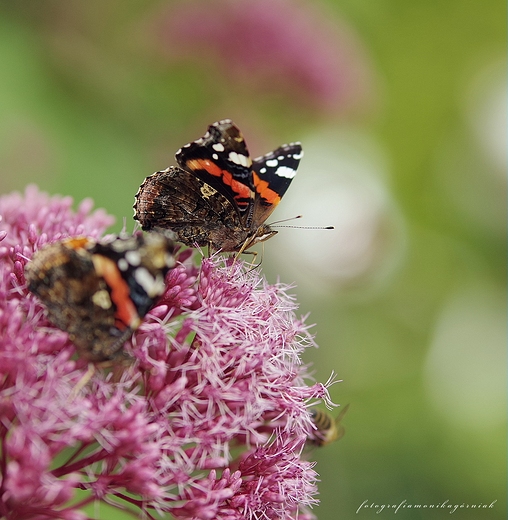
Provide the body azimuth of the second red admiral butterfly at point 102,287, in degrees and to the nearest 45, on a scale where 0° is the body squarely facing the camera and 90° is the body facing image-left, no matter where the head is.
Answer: approximately 270°

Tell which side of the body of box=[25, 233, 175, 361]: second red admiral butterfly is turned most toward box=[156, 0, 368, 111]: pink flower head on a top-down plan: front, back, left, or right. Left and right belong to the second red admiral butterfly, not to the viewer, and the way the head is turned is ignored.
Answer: left

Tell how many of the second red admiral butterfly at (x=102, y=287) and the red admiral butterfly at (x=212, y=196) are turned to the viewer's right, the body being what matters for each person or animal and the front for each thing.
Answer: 2

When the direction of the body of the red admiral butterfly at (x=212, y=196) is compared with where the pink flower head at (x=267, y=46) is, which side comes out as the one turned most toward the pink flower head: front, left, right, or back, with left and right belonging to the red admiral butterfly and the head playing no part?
left

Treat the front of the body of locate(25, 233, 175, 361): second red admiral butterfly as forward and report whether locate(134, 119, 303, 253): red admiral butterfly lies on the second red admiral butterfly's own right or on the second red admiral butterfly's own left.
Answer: on the second red admiral butterfly's own left

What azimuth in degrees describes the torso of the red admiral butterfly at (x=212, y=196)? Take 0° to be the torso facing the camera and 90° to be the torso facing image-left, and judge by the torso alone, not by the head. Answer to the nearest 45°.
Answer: approximately 270°
